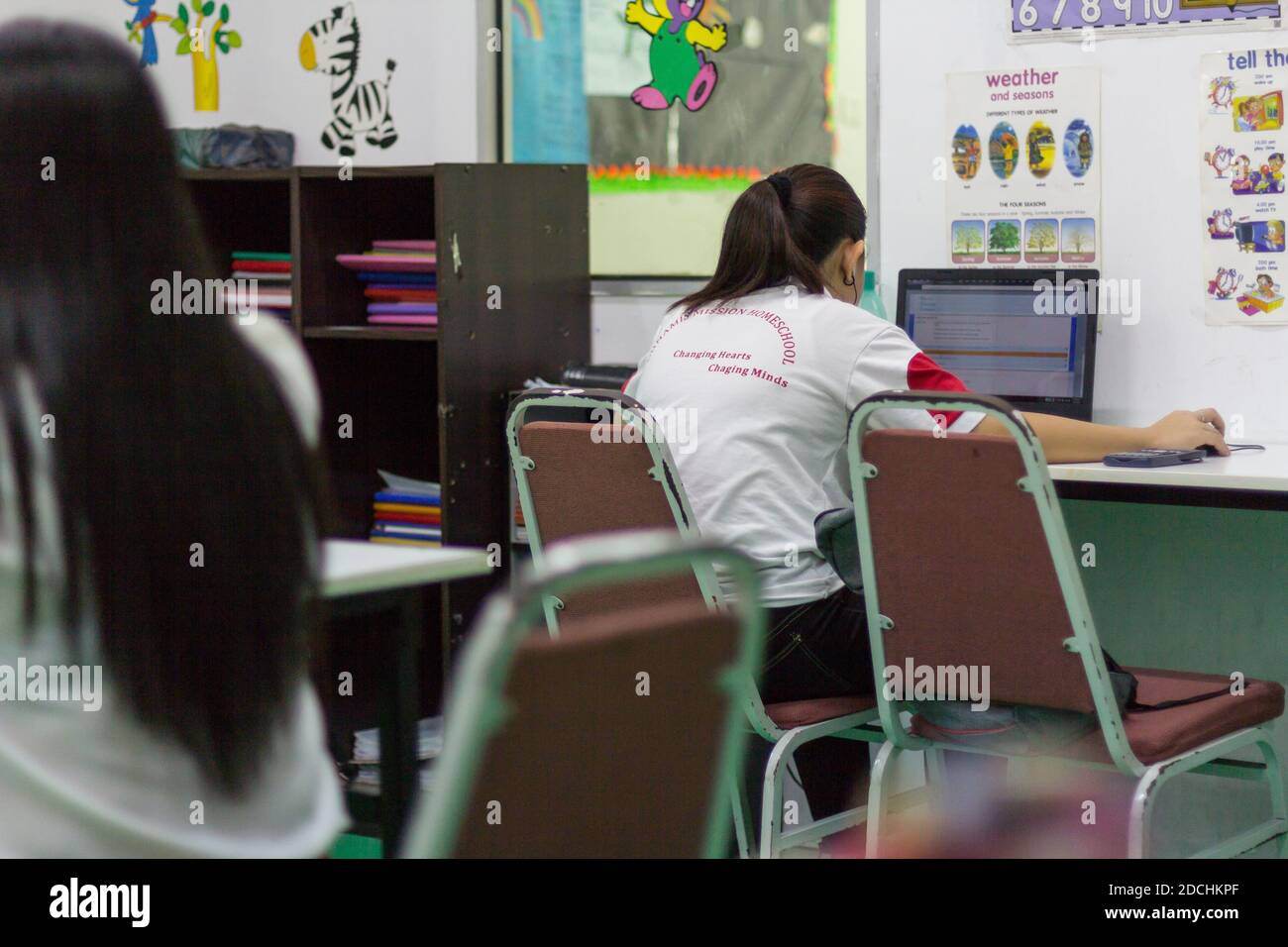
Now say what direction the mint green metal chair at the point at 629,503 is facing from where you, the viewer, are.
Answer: facing away from the viewer and to the right of the viewer

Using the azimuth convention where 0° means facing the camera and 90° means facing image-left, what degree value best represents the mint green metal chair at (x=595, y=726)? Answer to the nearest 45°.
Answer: approximately 135°

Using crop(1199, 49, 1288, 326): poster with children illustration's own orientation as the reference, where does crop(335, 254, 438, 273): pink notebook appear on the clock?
The pink notebook is roughly at 3 o'clock from the poster with children illustration.

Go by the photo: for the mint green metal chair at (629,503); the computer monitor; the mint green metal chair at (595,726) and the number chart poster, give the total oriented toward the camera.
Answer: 2

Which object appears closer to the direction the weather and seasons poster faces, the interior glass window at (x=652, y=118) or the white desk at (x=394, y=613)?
the white desk

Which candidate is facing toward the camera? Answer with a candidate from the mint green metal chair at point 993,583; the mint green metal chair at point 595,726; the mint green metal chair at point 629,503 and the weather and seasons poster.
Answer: the weather and seasons poster
